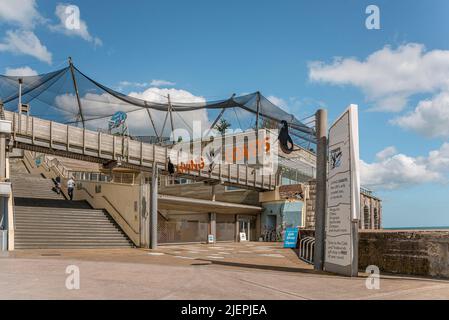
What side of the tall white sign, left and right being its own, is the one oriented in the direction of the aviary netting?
right

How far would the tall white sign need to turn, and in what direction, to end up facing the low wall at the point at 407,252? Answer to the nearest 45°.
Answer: approximately 135° to its left

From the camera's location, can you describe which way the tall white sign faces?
facing the viewer and to the left of the viewer

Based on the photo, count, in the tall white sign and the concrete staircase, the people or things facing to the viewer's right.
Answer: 0

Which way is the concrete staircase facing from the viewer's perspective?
toward the camera

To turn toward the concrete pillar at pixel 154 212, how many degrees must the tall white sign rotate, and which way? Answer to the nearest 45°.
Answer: approximately 90° to its right
